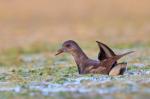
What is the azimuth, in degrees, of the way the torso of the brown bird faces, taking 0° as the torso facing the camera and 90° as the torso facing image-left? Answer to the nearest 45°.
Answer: approximately 90°
